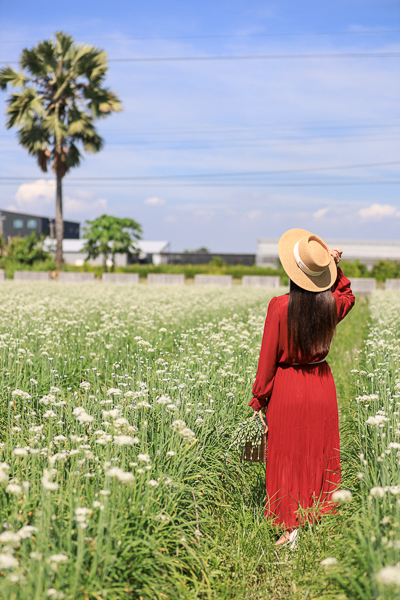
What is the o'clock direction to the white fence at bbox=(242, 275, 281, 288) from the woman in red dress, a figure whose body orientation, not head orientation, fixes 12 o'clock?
The white fence is roughly at 12 o'clock from the woman in red dress.

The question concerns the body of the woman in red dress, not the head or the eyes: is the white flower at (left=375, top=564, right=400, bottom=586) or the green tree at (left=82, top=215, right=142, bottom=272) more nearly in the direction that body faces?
the green tree

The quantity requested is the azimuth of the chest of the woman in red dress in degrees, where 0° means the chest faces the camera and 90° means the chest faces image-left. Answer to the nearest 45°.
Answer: approximately 180°

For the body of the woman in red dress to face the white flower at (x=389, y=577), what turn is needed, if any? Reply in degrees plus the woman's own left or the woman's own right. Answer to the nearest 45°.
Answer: approximately 180°

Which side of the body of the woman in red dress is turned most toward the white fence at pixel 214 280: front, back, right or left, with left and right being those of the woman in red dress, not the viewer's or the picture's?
front

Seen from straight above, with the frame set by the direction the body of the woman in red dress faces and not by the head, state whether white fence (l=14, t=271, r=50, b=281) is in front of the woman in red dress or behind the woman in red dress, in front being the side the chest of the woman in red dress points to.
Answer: in front

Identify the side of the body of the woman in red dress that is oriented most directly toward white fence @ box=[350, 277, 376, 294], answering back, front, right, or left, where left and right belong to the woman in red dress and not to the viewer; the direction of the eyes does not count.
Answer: front

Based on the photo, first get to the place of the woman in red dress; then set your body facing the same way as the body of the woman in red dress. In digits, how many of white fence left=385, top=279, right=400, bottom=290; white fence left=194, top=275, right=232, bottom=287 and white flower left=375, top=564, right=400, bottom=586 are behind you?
1

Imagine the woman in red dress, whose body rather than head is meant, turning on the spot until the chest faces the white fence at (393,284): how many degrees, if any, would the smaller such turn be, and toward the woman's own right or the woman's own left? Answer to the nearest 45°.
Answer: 0° — they already face it

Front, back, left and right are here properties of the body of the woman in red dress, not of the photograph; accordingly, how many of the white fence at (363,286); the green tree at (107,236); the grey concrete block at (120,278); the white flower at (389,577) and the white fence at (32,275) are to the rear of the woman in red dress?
1

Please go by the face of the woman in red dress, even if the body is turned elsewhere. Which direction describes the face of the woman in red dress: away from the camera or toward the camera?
away from the camera

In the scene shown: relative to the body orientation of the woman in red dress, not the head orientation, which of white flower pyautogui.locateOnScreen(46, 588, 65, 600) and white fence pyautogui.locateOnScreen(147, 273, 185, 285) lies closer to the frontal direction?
the white fence
